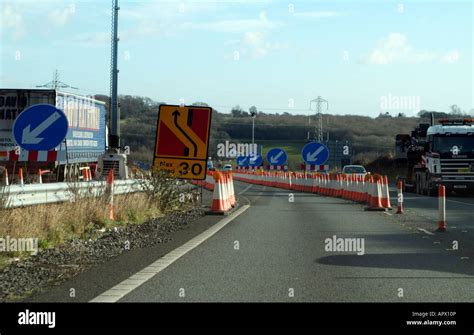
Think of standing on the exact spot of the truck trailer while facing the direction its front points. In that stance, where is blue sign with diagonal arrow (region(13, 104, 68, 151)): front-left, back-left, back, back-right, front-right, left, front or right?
back-right

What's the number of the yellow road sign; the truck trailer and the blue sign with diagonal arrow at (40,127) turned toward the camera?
2

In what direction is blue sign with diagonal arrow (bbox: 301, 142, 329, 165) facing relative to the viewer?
toward the camera

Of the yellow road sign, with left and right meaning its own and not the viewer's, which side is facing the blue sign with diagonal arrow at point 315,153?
back

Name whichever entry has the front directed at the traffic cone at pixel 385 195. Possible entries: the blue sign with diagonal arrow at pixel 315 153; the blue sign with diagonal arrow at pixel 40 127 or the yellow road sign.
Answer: the blue sign with diagonal arrow at pixel 315 153

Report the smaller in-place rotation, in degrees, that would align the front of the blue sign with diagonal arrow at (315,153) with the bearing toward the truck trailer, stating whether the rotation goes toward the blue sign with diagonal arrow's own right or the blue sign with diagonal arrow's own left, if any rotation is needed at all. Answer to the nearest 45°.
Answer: approximately 45° to the blue sign with diagonal arrow's own right

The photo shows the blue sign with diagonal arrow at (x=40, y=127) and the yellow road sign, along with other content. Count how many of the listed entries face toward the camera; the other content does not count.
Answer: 2

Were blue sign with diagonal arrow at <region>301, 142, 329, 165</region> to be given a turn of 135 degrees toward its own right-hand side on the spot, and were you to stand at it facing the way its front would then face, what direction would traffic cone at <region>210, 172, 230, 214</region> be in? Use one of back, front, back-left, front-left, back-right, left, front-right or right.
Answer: back-left

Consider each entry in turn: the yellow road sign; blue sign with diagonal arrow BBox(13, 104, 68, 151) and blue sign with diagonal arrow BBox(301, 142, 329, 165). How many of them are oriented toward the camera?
3

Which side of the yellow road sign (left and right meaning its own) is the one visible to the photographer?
front

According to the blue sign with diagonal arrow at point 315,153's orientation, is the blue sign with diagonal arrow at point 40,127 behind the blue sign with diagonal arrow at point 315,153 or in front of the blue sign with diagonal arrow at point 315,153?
in front
